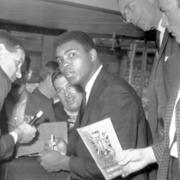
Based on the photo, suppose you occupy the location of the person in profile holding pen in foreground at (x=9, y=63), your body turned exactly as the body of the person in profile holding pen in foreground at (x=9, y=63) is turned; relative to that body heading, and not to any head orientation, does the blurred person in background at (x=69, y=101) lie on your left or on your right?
on your left

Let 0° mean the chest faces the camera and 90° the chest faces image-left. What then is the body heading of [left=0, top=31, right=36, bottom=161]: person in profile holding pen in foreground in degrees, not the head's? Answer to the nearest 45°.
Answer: approximately 270°
